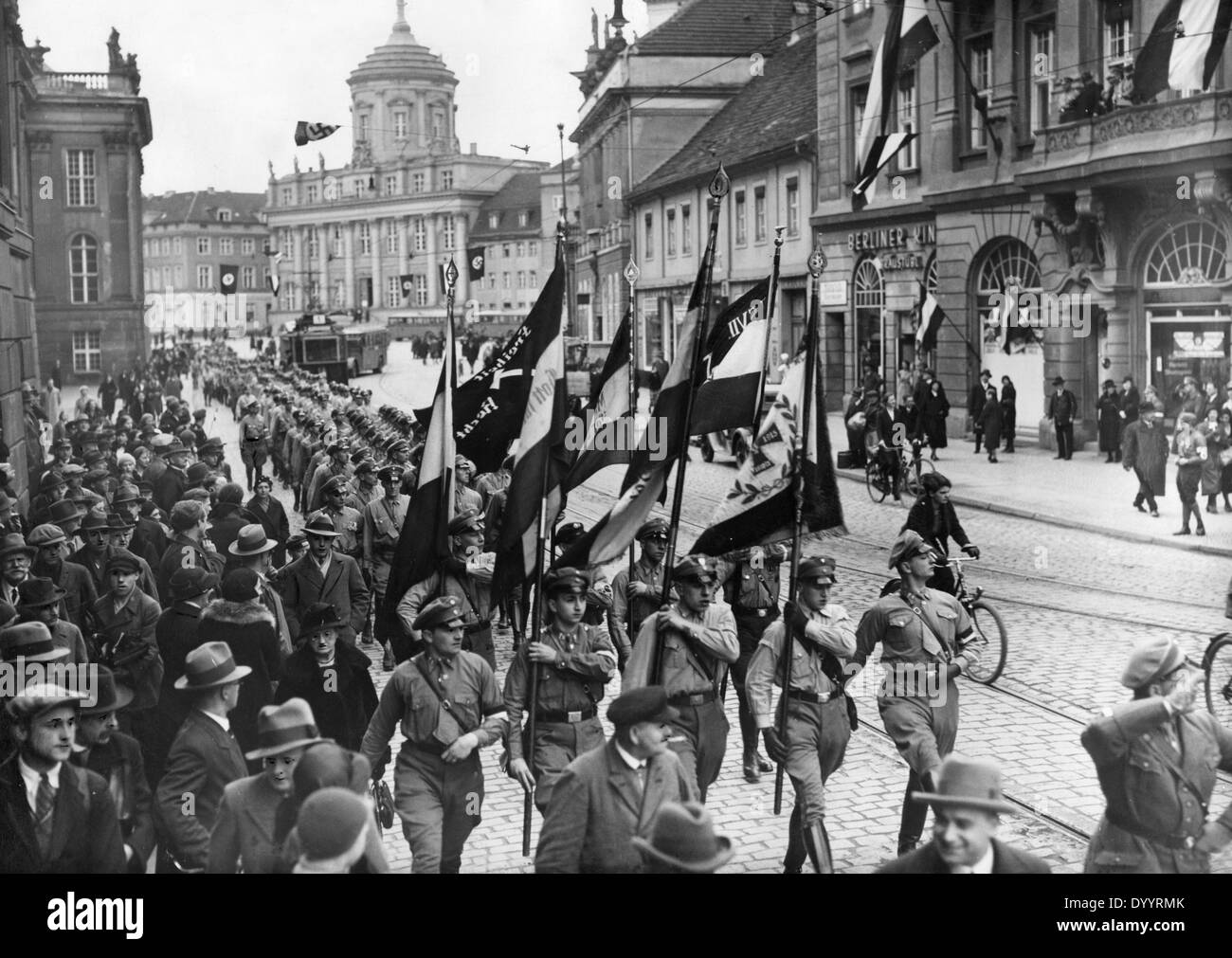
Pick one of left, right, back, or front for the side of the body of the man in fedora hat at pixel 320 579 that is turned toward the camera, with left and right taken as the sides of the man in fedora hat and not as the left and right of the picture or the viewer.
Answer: front

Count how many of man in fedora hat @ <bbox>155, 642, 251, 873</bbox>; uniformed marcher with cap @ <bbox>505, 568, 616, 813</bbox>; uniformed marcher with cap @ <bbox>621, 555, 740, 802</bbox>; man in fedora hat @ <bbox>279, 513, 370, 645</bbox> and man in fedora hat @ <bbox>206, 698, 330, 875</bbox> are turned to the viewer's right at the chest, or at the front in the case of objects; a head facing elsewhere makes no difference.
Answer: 1

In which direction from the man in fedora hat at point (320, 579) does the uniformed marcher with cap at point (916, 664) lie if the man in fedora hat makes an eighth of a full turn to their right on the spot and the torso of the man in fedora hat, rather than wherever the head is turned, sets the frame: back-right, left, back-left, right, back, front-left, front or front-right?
left

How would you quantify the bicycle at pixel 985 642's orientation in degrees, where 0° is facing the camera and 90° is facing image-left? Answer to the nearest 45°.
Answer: approximately 315°

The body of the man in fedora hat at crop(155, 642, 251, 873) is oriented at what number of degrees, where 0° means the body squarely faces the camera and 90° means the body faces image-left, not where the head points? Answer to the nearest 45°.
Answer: approximately 270°

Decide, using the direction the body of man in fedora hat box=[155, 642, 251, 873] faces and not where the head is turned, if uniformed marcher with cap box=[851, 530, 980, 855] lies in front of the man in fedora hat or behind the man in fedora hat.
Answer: in front

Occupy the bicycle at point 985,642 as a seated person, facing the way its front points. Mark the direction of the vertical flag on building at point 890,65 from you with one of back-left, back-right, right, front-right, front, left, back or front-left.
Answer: back-left

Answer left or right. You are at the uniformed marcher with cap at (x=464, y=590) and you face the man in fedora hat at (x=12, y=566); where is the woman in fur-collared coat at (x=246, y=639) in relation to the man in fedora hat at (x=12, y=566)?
left

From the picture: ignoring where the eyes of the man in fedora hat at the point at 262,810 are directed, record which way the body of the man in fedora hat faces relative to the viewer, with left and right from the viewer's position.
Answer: facing the viewer

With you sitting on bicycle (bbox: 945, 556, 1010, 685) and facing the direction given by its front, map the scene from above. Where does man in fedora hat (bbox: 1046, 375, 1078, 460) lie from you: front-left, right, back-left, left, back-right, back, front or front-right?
back-left

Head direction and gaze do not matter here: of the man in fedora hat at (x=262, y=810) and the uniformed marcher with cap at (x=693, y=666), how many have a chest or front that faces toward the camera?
2

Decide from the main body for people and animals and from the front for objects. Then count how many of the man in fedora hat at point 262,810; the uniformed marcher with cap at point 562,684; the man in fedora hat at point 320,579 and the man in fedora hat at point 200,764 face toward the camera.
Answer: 3

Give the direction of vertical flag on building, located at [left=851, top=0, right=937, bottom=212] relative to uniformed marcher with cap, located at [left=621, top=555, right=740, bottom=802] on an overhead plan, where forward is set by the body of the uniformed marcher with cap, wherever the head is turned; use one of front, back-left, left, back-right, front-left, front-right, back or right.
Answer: back

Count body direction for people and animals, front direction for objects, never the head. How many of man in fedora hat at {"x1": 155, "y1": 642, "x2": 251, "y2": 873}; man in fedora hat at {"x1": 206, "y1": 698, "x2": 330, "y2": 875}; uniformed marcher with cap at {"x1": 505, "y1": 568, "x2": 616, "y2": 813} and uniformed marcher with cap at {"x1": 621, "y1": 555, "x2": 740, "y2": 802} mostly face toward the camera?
3

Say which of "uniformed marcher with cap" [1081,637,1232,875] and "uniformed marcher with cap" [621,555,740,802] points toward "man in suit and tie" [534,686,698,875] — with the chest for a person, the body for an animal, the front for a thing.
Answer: "uniformed marcher with cap" [621,555,740,802]
